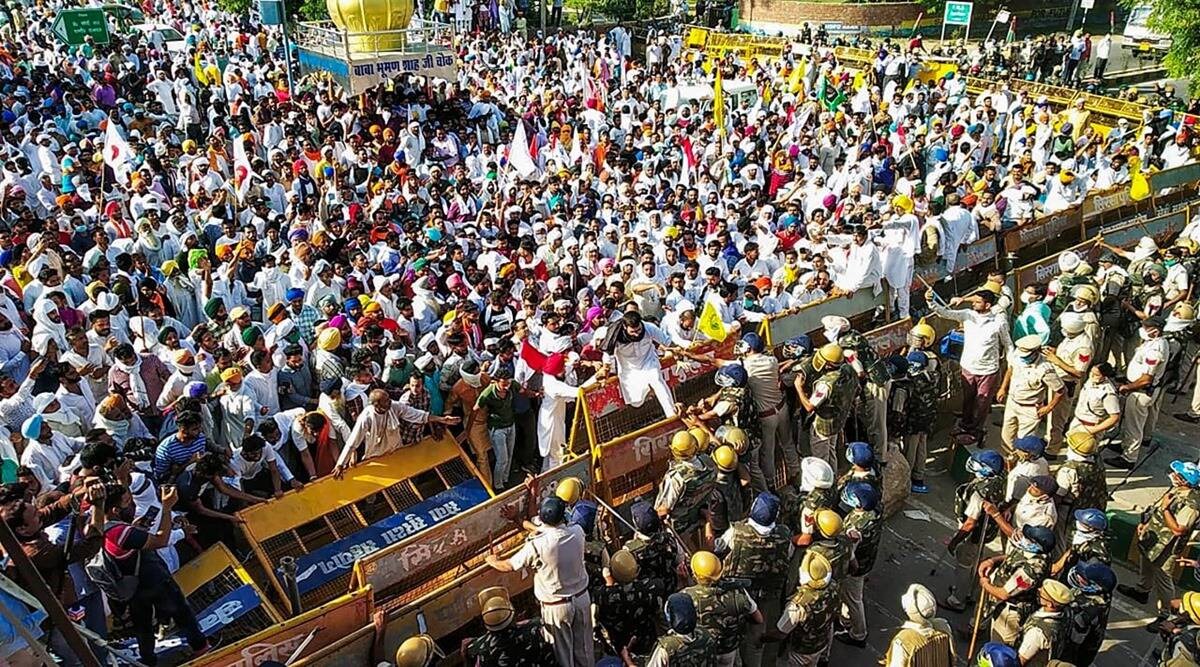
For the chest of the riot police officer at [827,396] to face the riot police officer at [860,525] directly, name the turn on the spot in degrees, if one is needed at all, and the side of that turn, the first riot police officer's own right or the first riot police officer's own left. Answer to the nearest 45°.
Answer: approximately 135° to the first riot police officer's own left

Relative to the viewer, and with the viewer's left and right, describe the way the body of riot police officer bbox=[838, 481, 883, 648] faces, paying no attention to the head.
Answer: facing to the left of the viewer

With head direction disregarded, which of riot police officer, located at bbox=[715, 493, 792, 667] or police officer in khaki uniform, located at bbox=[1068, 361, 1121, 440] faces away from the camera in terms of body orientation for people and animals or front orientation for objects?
the riot police officer

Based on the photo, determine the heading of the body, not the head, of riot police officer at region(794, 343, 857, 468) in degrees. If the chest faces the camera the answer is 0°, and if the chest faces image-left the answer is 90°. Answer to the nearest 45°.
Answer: approximately 135°
